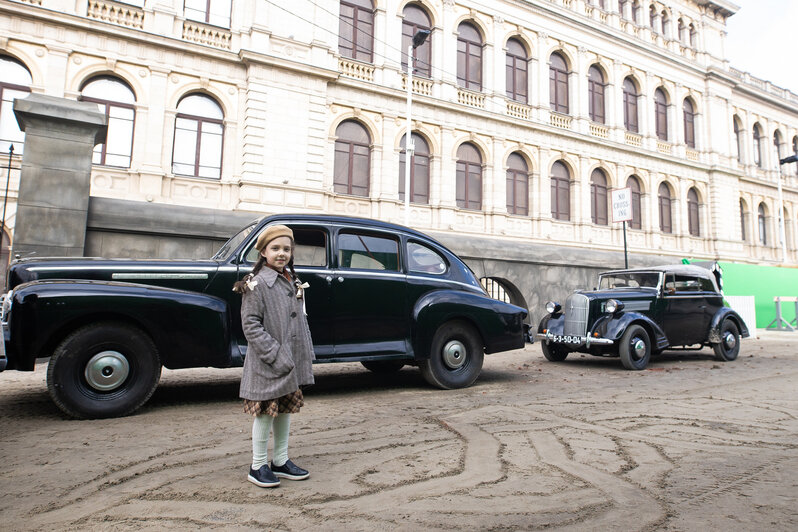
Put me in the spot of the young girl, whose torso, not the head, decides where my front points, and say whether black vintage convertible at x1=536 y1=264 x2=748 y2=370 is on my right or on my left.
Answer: on my left

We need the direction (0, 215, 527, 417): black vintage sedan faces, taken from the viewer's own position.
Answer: facing to the left of the viewer

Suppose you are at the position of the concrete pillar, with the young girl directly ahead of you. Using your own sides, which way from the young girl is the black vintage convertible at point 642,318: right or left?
left

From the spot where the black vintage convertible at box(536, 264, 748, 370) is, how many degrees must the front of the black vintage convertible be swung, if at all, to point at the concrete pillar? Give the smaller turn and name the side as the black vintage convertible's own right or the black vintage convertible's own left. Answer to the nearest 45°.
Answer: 0° — it already faces it

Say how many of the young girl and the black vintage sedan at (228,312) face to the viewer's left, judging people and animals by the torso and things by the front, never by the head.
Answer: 1

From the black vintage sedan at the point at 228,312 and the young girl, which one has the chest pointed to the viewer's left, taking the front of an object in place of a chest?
the black vintage sedan

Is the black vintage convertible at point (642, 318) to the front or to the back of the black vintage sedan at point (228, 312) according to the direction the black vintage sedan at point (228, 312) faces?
to the back

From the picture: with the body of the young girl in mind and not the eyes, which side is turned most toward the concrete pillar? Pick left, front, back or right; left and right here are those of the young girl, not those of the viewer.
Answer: back

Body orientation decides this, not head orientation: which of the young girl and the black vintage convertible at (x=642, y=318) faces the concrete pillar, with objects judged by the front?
the black vintage convertible

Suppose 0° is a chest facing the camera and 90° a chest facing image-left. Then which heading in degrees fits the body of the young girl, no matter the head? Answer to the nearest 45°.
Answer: approximately 315°
